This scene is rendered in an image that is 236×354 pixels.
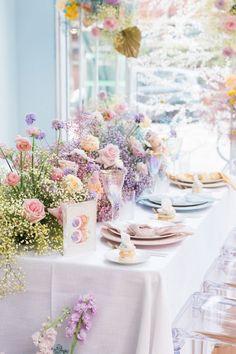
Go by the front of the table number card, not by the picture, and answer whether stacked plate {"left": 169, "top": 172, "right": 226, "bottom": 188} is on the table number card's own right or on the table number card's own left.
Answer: on the table number card's own left

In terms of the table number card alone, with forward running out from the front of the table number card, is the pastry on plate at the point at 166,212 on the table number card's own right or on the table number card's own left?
on the table number card's own left

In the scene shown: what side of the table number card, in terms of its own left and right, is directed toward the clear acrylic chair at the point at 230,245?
left

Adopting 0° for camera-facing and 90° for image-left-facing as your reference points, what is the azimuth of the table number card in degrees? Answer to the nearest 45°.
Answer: approximately 315°

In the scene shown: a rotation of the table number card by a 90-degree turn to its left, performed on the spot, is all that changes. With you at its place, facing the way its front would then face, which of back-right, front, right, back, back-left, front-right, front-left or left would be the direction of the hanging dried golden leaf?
front-left

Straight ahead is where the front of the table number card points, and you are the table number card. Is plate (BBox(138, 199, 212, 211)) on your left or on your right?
on your left

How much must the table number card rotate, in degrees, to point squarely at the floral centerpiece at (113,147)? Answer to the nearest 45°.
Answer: approximately 135° to its left

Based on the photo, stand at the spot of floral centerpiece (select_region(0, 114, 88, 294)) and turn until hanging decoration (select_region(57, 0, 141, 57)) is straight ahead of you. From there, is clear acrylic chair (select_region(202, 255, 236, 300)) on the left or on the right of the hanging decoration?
right

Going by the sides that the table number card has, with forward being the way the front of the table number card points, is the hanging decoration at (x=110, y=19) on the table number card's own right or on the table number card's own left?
on the table number card's own left

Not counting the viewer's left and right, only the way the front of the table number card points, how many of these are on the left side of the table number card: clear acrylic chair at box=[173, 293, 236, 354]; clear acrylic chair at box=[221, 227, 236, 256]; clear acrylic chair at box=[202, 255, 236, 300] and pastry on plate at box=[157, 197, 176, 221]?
4

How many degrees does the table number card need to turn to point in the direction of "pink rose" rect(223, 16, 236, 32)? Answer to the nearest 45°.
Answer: approximately 135° to its left

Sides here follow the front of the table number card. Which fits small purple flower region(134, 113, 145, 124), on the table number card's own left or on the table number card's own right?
on the table number card's own left
